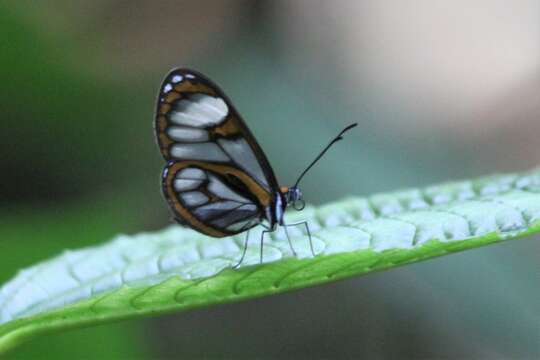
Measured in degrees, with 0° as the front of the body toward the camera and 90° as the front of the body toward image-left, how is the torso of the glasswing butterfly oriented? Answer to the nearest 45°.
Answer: approximately 270°
